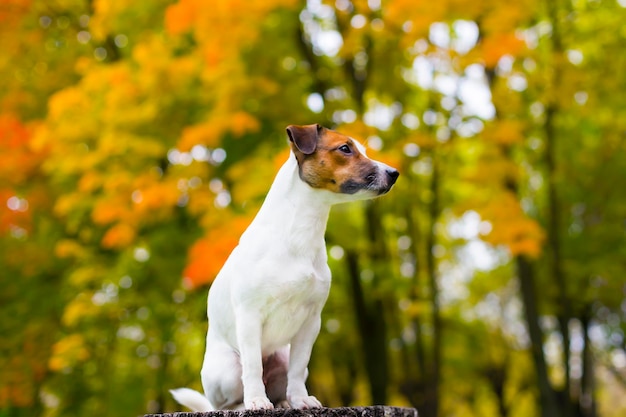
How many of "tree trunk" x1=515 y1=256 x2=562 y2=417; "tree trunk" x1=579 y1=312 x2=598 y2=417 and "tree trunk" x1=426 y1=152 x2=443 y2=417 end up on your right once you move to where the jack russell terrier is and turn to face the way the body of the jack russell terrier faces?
0

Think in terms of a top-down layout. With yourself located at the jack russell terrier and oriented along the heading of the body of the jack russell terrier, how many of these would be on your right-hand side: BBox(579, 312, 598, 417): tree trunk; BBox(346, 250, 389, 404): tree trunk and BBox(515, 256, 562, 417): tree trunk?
0

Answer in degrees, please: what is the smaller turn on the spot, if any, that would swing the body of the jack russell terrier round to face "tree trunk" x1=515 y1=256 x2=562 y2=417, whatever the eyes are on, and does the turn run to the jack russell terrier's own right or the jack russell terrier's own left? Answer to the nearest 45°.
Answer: approximately 90° to the jack russell terrier's own left

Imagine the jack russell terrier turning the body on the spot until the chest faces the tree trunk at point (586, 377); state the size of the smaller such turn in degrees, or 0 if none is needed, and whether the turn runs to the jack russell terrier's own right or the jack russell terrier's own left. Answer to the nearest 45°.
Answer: approximately 90° to the jack russell terrier's own left

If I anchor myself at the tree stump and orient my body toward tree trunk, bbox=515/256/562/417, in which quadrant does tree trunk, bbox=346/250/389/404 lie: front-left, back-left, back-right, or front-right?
front-left

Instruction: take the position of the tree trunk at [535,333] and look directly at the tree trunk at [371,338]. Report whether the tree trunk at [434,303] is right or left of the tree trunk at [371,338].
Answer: right

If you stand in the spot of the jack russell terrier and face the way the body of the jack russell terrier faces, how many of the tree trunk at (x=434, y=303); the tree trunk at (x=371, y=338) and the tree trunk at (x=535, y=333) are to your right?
0

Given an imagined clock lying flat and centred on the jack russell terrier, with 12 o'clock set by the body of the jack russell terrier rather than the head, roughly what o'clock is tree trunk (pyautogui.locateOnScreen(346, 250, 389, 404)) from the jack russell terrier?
The tree trunk is roughly at 8 o'clock from the jack russell terrier.

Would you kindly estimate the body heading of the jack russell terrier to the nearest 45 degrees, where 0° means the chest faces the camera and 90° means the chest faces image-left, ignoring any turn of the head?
approximately 315°
